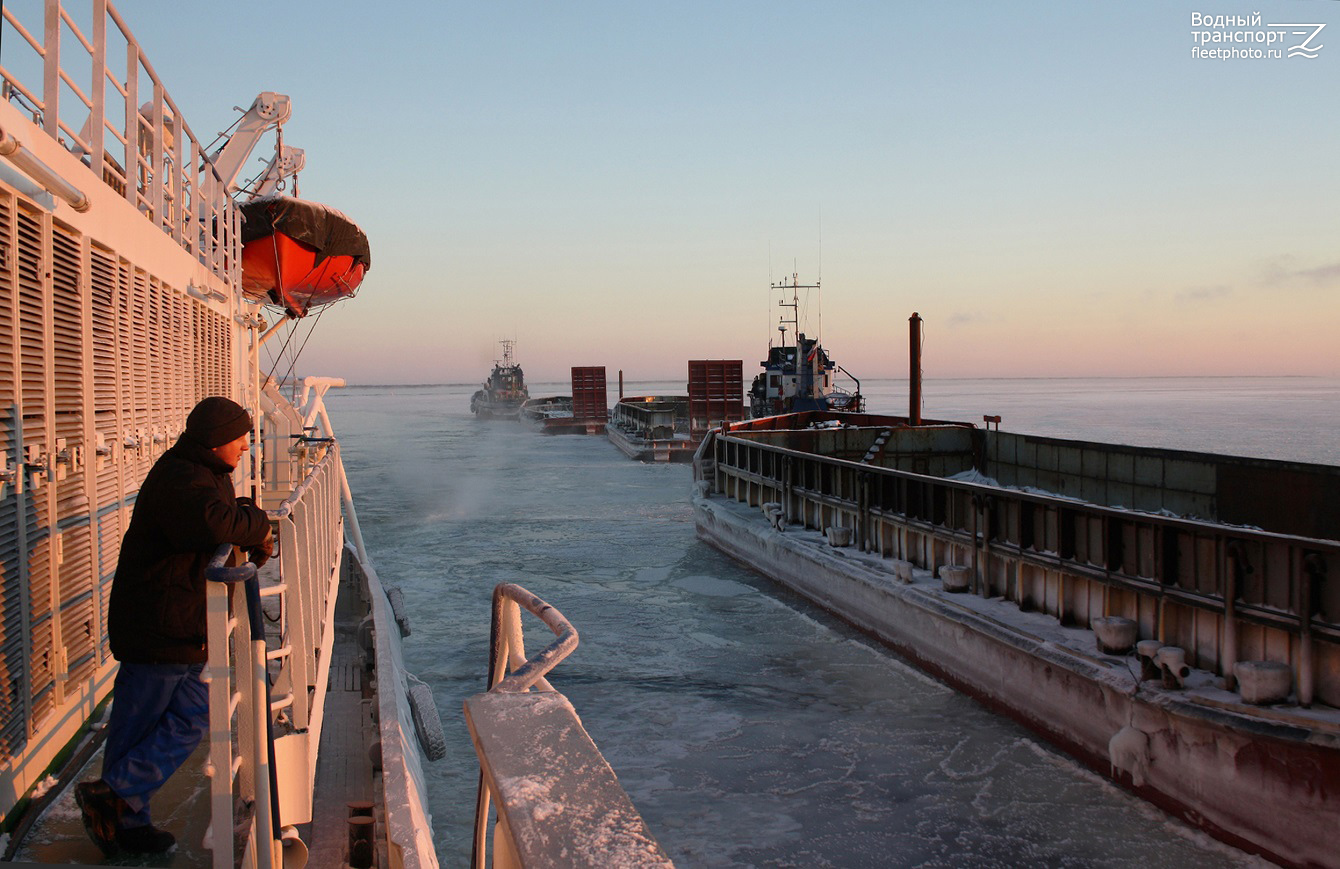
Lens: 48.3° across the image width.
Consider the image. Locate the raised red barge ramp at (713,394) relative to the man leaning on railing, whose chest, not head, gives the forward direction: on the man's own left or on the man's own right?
on the man's own left

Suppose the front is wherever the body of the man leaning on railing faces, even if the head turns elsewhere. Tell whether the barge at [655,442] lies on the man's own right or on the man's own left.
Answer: on the man's own left

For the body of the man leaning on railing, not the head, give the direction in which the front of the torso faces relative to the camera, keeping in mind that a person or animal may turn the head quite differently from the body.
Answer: to the viewer's right

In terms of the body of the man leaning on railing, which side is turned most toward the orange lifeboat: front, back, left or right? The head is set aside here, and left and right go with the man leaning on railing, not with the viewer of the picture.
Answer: left

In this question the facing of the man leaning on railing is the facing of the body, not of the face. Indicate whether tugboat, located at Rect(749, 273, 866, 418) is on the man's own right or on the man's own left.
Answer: on the man's own left

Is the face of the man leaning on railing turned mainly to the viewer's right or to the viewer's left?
to the viewer's right
